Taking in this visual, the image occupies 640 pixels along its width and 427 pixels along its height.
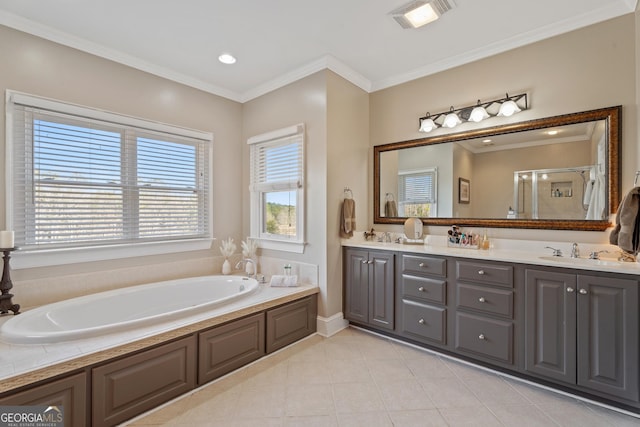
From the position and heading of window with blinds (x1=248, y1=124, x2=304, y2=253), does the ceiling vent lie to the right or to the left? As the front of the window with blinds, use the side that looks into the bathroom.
on its left

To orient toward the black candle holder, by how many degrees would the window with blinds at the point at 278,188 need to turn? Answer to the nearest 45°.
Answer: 0° — it already faces it

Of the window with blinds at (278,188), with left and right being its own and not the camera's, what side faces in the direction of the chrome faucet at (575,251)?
left

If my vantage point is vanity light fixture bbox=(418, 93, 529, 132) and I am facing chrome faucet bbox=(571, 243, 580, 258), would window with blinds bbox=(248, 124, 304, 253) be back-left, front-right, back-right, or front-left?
back-right

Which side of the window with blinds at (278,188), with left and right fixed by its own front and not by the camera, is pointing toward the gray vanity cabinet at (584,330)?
left

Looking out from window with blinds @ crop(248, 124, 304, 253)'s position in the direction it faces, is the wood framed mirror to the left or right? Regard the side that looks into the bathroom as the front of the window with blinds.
on its left

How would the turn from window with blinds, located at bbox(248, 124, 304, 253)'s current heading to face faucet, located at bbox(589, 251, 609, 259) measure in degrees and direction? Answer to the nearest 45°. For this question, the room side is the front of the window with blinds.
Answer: approximately 90° to its left

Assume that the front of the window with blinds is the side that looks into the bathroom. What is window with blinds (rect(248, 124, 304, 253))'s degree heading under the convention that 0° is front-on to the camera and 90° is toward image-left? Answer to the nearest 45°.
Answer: approximately 45°

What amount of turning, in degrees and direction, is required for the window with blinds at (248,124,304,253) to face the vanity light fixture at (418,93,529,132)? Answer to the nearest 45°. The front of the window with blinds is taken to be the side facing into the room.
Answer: approximately 90° to its left

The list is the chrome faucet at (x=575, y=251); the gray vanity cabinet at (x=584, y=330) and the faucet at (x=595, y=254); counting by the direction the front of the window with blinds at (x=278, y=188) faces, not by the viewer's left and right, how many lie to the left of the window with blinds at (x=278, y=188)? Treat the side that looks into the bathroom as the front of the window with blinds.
3
